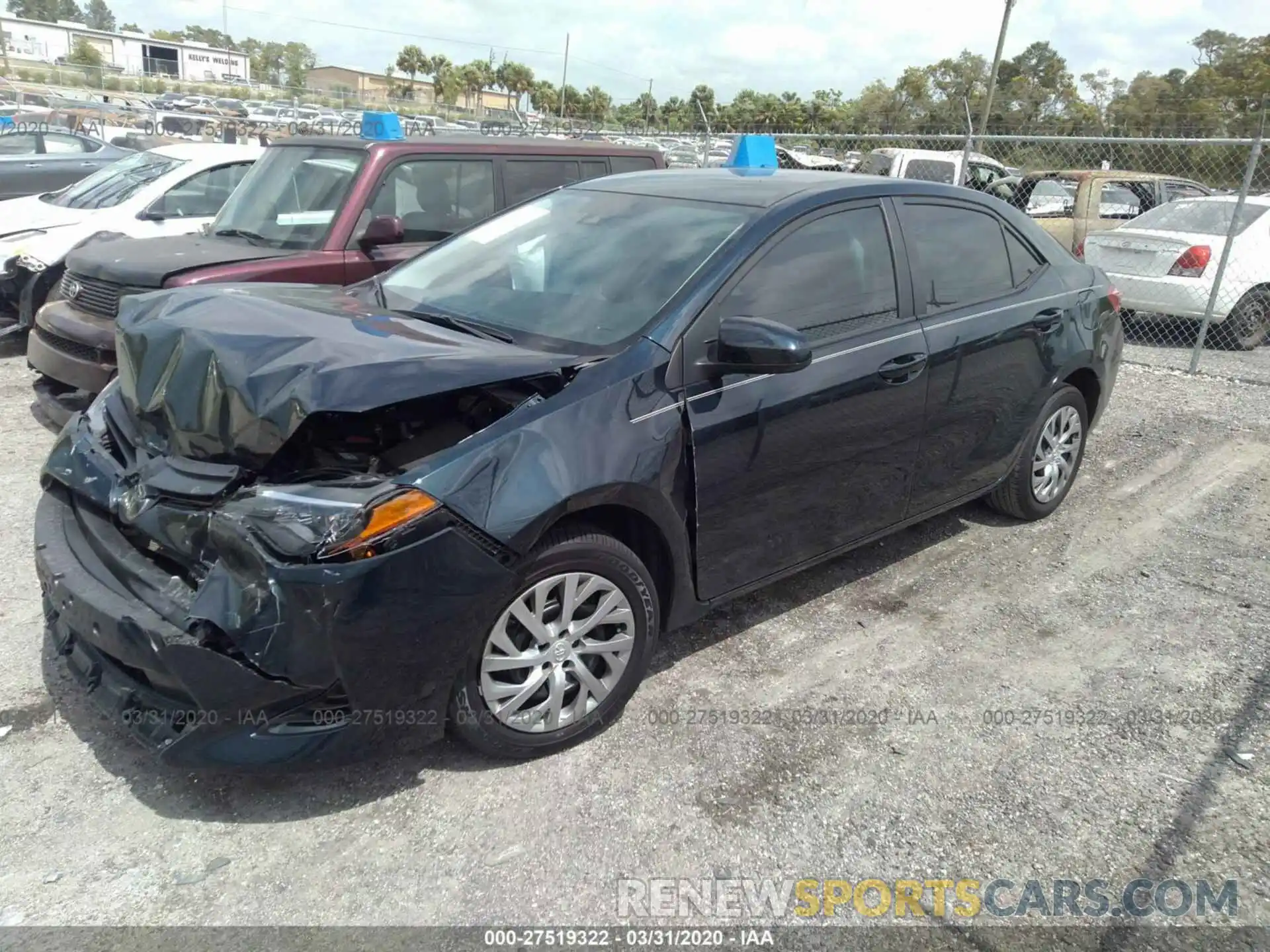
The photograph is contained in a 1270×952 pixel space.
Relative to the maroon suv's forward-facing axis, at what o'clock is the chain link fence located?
The chain link fence is roughly at 7 o'clock from the maroon suv.

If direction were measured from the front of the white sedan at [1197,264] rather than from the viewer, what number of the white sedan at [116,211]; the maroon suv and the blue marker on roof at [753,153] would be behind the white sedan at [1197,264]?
3

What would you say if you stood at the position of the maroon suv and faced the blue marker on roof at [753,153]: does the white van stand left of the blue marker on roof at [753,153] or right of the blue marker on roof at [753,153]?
left

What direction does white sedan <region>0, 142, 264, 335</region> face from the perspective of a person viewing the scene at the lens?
facing the viewer and to the left of the viewer

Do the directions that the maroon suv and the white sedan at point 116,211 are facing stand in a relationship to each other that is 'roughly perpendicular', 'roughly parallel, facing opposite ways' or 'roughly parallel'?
roughly parallel

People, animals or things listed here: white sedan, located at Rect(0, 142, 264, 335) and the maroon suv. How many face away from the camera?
0

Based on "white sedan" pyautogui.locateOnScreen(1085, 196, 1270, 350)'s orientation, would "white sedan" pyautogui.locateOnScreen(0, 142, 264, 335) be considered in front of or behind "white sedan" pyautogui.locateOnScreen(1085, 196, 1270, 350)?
behind

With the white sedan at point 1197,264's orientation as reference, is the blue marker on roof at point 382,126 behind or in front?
behind

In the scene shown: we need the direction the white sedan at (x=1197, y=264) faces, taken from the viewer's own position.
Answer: facing away from the viewer and to the right of the viewer
